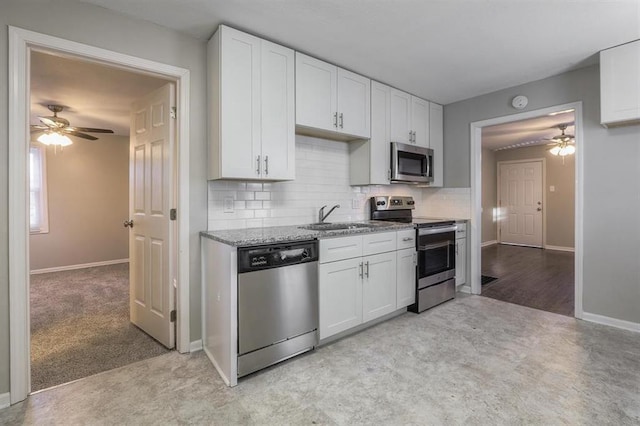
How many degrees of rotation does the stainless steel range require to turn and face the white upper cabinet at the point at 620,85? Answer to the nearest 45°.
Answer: approximately 45° to its left

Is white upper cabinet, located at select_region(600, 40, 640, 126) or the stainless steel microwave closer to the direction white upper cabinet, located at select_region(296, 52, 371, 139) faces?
the white upper cabinet

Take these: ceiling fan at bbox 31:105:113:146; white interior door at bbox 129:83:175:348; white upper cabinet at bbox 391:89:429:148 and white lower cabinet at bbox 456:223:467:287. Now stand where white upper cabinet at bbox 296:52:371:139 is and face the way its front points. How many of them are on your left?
2

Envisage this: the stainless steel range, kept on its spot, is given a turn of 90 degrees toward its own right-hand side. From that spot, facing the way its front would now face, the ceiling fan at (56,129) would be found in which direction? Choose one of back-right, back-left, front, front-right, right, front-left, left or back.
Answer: front-right

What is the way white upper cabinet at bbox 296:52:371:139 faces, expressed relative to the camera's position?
facing the viewer and to the right of the viewer
